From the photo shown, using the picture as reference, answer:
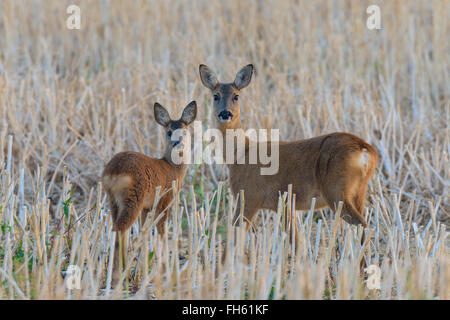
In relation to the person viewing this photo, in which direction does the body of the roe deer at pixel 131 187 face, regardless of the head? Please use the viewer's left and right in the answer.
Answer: facing away from the viewer and to the right of the viewer

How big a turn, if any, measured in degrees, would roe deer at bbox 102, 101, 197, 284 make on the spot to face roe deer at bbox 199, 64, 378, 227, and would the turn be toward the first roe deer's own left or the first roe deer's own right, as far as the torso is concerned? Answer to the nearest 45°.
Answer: approximately 45° to the first roe deer's own right
